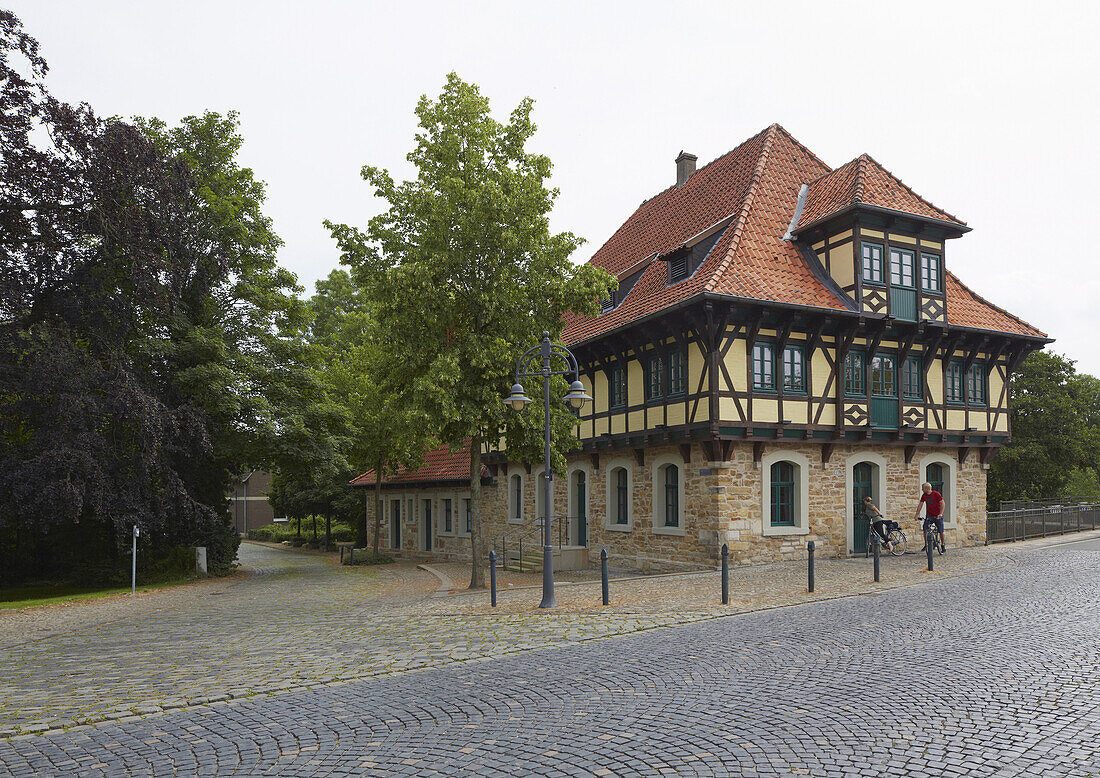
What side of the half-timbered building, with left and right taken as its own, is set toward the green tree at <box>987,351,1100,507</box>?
left

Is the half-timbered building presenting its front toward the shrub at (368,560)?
no

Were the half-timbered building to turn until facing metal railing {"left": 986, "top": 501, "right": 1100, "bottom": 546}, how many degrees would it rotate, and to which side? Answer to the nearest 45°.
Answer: approximately 90° to its left

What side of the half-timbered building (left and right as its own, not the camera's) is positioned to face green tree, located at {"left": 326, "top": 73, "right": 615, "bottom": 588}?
right

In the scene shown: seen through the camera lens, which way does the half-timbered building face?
facing the viewer and to the right of the viewer

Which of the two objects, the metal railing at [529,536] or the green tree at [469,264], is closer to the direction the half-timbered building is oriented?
the green tree
